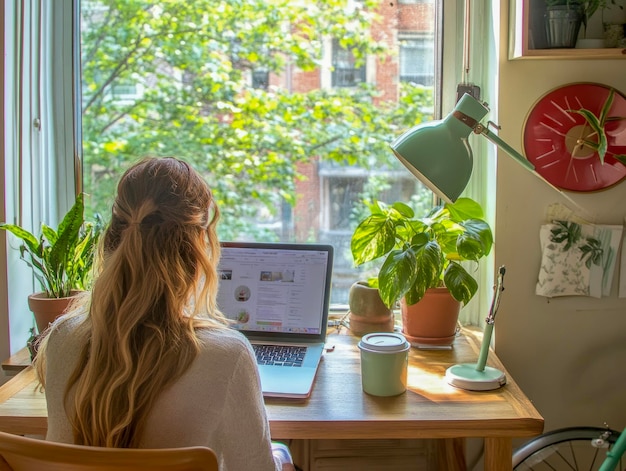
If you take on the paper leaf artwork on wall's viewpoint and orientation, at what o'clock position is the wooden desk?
The wooden desk is roughly at 1 o'clock from the paper leaf artwork on wall.

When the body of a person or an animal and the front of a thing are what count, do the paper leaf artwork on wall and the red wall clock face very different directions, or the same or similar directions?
same or similar directions

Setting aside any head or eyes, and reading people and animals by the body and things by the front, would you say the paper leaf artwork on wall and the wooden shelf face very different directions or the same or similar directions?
same or similar directions

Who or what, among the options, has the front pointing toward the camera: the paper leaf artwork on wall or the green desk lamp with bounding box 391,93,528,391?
the paper leaf artwork on wall

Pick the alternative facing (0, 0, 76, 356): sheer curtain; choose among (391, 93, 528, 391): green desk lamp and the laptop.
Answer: the green desk lamp

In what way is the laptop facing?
toward the camera

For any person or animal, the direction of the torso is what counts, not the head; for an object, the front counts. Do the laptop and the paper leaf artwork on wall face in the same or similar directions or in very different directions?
same or similar directions

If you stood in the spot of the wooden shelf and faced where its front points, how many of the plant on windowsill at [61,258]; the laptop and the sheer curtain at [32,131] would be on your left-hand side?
0

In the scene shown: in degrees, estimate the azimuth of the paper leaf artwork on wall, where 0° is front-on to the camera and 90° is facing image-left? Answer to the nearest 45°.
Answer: approximately 0°

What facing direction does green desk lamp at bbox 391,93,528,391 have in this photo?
to the viewer's left

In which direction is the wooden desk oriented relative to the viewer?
toward the camera

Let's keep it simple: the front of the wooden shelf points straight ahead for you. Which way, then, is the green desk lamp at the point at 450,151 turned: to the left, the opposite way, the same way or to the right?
to the right

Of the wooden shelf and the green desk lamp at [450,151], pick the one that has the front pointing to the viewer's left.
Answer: the green desk lamp
